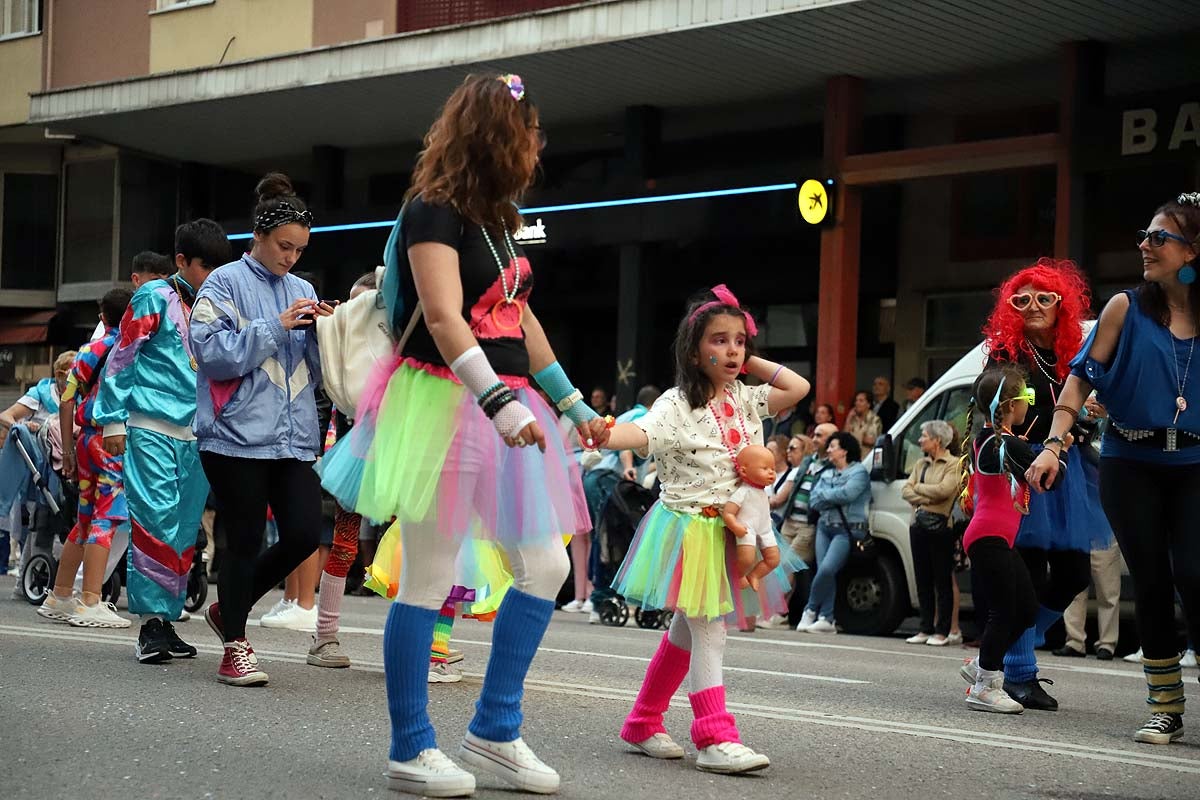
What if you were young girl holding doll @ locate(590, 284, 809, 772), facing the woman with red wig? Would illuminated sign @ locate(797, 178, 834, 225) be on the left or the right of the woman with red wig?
left

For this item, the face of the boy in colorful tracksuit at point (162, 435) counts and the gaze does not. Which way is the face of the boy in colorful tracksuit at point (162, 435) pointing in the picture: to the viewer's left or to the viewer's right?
to the viewer's right

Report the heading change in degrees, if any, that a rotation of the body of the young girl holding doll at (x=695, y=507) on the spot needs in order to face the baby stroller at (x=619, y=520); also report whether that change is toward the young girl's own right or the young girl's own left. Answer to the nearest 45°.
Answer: approximately 135° to the young girl's own left

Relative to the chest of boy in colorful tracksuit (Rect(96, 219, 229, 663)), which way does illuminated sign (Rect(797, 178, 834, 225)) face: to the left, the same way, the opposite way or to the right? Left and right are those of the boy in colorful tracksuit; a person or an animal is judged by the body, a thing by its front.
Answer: to the right

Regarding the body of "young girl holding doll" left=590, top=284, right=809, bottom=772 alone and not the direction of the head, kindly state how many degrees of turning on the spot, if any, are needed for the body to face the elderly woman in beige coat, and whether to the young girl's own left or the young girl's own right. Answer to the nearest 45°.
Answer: approximately 135° to the young girl's own left

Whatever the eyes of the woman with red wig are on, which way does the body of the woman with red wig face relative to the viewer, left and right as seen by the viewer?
facing the viewer and to the right of the viewer

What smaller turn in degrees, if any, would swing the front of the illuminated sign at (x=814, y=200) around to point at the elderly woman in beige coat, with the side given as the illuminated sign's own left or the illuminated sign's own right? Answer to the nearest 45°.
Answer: approximately 45° to the illuminated sign's own left

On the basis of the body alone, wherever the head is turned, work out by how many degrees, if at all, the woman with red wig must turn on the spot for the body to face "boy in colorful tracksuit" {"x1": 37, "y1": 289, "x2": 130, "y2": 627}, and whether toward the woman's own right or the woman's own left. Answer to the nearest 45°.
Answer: approximately 135° to the woman's own right

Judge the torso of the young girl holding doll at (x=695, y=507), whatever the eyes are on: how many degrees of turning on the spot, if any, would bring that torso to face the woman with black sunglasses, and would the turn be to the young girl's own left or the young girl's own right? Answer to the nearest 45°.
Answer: approximately 90° to the young girl's own left

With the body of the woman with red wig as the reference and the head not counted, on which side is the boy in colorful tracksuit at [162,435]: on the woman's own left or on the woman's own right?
on the woman's own right
